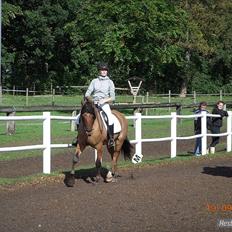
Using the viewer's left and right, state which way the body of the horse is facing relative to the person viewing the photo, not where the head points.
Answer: facing the viewer and to the left of the viewer
